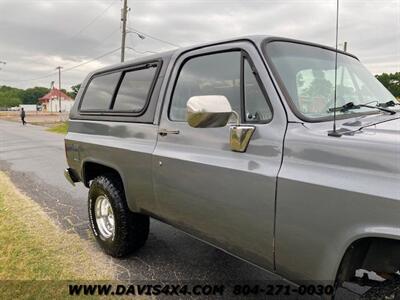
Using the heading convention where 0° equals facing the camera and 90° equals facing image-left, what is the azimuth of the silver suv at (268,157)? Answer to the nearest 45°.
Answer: approximately 315°
